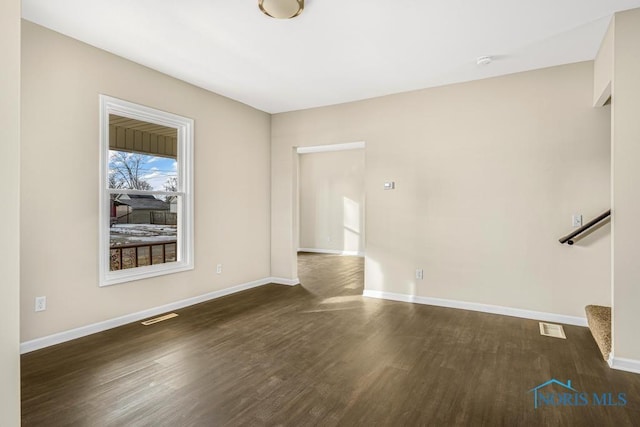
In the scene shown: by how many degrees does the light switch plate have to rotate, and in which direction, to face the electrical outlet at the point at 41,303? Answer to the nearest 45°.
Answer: approximately 45° to its right

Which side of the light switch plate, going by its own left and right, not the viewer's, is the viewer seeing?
front

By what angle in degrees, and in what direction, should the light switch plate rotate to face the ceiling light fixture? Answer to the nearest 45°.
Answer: approximately 45° to its right

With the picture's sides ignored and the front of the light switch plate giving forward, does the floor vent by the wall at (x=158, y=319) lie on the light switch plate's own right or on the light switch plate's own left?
on the light switch plate's own right

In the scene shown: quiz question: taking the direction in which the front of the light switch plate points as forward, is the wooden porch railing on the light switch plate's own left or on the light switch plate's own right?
on the light switch plate's own right
